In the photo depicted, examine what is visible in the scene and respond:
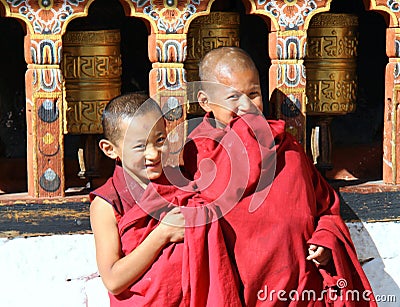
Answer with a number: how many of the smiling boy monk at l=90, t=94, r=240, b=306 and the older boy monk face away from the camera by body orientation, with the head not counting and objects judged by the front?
0

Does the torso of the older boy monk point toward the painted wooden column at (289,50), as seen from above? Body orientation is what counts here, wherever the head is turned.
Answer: no

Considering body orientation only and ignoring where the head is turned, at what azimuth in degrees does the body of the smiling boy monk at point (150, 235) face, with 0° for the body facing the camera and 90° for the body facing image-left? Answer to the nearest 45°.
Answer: approximately 315°

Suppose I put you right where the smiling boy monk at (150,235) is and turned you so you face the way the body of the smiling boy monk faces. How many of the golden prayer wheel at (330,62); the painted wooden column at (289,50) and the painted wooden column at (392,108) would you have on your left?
3

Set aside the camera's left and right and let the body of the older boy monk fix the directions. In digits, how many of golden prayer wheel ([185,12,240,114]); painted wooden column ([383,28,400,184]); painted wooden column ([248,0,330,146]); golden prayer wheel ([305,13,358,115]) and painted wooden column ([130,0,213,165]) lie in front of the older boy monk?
0

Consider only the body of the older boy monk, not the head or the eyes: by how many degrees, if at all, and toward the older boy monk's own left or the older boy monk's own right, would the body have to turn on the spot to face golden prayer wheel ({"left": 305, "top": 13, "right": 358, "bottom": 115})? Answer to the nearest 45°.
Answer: approximately 180°

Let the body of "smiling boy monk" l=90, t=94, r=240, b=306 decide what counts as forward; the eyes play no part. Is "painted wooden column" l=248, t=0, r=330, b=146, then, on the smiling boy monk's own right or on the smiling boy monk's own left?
on the smiling boy monk's own left

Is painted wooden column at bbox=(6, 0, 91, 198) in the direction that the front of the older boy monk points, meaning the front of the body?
no

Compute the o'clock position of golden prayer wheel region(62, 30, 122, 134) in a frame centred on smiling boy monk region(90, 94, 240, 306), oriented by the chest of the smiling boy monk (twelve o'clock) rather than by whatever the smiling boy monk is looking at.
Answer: The golden prayer wheel is roughly at 7 o'clock from the smiling boy monk.

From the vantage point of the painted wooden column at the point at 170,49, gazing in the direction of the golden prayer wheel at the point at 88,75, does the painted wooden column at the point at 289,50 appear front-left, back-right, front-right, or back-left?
back-right

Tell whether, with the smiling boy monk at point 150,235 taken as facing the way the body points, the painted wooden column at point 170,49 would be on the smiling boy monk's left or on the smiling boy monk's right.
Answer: on the smiling boy monk's left

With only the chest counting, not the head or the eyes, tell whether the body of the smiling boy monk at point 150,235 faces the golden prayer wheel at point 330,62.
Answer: no

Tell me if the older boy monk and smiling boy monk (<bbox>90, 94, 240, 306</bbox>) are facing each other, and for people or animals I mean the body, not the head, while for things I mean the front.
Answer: no

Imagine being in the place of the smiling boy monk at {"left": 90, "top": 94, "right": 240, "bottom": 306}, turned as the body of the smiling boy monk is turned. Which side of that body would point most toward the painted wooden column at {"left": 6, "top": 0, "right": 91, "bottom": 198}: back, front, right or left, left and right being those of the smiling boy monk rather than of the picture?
back

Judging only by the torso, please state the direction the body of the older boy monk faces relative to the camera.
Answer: toward the camera
